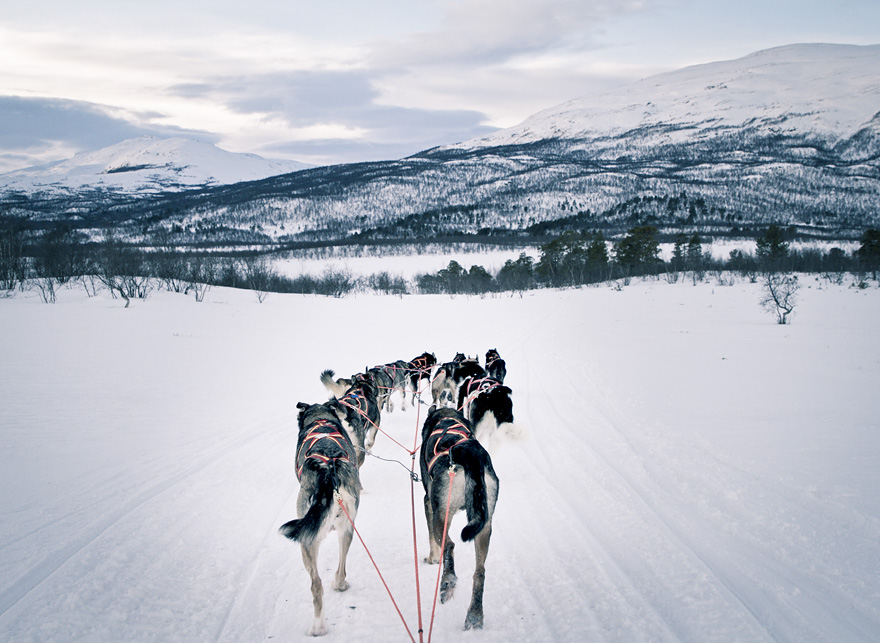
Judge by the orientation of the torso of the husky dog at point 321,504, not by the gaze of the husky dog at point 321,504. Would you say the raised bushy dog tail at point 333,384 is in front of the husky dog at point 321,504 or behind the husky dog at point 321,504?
in front

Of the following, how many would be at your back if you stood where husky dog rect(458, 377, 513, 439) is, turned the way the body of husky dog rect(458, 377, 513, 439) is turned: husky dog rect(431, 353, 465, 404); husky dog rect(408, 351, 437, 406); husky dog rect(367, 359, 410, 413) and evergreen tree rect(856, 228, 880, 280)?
0

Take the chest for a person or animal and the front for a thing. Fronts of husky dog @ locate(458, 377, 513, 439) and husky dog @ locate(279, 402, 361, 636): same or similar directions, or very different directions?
same or similar directions

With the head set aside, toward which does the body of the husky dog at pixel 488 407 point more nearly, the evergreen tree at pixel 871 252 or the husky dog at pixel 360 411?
the evergreen tree

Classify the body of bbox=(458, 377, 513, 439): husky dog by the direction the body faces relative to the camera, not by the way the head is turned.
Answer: away from the camera

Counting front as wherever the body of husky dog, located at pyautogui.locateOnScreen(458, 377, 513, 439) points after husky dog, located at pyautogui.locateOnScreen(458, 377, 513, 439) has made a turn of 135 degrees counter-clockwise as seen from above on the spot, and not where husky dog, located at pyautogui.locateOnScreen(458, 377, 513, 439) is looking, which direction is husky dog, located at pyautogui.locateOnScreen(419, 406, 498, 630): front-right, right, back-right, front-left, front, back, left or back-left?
front-left

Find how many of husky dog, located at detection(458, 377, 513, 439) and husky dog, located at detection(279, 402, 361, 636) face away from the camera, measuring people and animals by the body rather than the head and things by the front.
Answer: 2

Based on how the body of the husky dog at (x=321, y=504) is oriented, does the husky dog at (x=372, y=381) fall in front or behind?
in front

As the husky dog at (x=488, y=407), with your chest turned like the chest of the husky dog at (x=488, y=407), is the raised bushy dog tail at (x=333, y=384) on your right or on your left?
on your left

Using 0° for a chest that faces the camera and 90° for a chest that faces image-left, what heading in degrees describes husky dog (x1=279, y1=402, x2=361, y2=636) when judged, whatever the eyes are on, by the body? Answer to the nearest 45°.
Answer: approximately 180°

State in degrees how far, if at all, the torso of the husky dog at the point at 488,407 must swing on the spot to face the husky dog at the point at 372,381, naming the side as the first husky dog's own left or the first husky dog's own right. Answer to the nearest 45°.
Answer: approximately 45° to the first husky dog's own left

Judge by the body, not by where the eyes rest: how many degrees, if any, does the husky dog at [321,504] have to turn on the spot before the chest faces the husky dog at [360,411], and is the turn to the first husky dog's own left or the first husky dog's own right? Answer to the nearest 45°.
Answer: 0° — it already faces it
